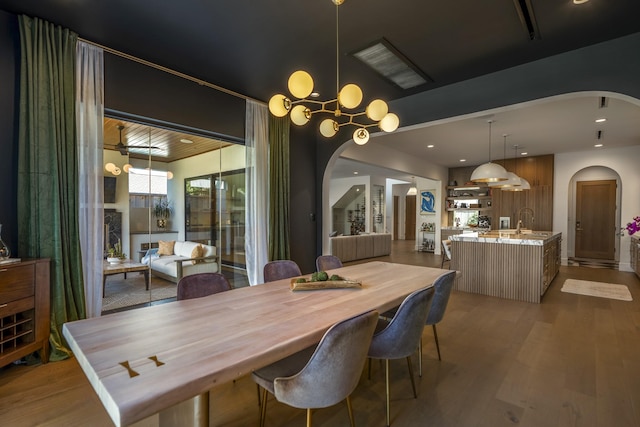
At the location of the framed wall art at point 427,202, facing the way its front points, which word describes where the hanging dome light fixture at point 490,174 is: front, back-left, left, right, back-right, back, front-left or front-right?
front

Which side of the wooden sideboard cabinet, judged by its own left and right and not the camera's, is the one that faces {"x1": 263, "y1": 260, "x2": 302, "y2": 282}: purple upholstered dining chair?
left

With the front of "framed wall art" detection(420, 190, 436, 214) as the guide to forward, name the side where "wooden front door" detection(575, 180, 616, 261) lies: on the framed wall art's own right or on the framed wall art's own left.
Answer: on the framed wall art's own left

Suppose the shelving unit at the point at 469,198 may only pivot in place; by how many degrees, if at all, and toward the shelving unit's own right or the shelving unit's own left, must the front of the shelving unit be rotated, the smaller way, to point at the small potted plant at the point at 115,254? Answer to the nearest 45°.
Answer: approximately 45° to the shelving unit's own right

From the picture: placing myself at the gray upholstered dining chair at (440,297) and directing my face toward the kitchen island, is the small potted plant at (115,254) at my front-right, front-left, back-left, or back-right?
back-left

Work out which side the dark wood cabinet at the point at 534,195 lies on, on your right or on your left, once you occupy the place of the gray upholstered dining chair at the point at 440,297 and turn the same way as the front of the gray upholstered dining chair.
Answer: on your right

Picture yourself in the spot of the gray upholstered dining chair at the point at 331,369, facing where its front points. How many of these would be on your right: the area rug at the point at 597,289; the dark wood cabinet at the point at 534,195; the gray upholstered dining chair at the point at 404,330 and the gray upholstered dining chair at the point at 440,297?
4

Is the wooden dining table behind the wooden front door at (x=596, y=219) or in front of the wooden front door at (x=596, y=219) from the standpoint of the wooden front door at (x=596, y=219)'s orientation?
in front

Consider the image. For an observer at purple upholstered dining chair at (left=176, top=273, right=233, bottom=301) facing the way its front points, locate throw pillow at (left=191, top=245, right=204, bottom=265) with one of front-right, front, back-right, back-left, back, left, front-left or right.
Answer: back-left

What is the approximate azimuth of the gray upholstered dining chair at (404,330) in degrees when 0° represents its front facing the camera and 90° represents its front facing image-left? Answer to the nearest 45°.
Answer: approximately 135°

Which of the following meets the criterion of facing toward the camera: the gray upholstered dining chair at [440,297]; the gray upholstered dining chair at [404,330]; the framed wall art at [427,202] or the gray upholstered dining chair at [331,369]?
the framed wall art

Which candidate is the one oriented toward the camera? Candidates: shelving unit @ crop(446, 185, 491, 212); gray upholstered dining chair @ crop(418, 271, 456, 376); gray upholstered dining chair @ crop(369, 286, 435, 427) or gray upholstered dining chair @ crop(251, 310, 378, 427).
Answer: the shelving unit

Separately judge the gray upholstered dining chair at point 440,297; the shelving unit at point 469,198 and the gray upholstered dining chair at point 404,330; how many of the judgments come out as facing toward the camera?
1

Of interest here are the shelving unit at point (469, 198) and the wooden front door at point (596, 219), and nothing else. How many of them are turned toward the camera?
2

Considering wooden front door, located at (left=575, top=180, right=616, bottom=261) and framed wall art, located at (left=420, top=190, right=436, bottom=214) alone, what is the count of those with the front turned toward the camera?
2

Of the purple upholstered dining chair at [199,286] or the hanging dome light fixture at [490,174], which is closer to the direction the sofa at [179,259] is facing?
the purple upholstered dining chair

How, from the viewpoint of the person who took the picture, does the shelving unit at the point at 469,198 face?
facing the viewer

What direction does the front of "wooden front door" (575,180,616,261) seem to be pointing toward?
toward the camera

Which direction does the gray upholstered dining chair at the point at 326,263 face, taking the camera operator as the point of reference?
facing the viewer and to the right of the viewer
